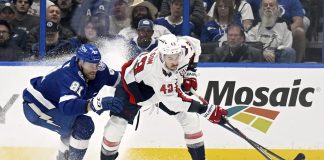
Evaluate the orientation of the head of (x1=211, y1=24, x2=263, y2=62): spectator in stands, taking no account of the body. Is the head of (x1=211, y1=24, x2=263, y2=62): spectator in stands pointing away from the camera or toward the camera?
toward the camera

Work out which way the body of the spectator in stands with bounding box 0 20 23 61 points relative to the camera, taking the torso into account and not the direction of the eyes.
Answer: toward the camera

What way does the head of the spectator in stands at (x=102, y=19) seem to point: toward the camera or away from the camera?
toward the camera

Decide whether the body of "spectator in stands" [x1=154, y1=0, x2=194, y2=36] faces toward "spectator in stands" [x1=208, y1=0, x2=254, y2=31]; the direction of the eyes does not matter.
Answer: no

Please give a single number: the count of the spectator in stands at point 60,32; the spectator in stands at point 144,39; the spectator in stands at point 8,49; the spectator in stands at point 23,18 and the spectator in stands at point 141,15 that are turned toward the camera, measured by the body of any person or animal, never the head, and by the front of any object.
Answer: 5

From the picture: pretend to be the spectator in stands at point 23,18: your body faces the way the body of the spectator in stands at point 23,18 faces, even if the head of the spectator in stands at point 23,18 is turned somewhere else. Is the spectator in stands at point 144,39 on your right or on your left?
on your left

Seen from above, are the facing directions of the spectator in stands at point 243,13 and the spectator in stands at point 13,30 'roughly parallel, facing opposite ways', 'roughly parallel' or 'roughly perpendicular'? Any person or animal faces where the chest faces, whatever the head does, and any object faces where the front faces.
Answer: roughly parallel

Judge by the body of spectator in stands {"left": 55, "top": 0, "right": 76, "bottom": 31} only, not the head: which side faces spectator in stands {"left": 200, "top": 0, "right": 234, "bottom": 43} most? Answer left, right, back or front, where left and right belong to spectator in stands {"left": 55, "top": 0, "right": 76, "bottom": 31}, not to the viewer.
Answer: left

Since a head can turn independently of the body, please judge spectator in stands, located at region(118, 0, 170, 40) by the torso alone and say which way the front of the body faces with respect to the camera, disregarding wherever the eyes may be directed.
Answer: toward the camera

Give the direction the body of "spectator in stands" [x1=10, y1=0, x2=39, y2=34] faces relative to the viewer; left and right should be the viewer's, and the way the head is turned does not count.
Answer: facing the viewer

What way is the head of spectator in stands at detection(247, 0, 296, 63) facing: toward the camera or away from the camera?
toward the camera

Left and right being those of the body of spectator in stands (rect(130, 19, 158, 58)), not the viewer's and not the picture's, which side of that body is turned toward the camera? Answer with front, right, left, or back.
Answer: front

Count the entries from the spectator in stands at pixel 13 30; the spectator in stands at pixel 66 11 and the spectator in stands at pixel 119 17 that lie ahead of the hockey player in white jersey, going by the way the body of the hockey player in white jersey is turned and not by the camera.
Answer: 0

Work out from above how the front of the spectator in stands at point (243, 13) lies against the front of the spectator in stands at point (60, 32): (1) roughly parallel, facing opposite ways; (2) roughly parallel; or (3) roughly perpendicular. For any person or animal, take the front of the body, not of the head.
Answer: roughly parallel

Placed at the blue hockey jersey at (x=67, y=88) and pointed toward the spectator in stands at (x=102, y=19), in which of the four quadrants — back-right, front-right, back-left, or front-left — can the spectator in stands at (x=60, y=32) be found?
front-left

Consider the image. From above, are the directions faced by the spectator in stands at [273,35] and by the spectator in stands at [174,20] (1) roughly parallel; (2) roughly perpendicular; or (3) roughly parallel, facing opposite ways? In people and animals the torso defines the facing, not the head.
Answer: roughly parallel
